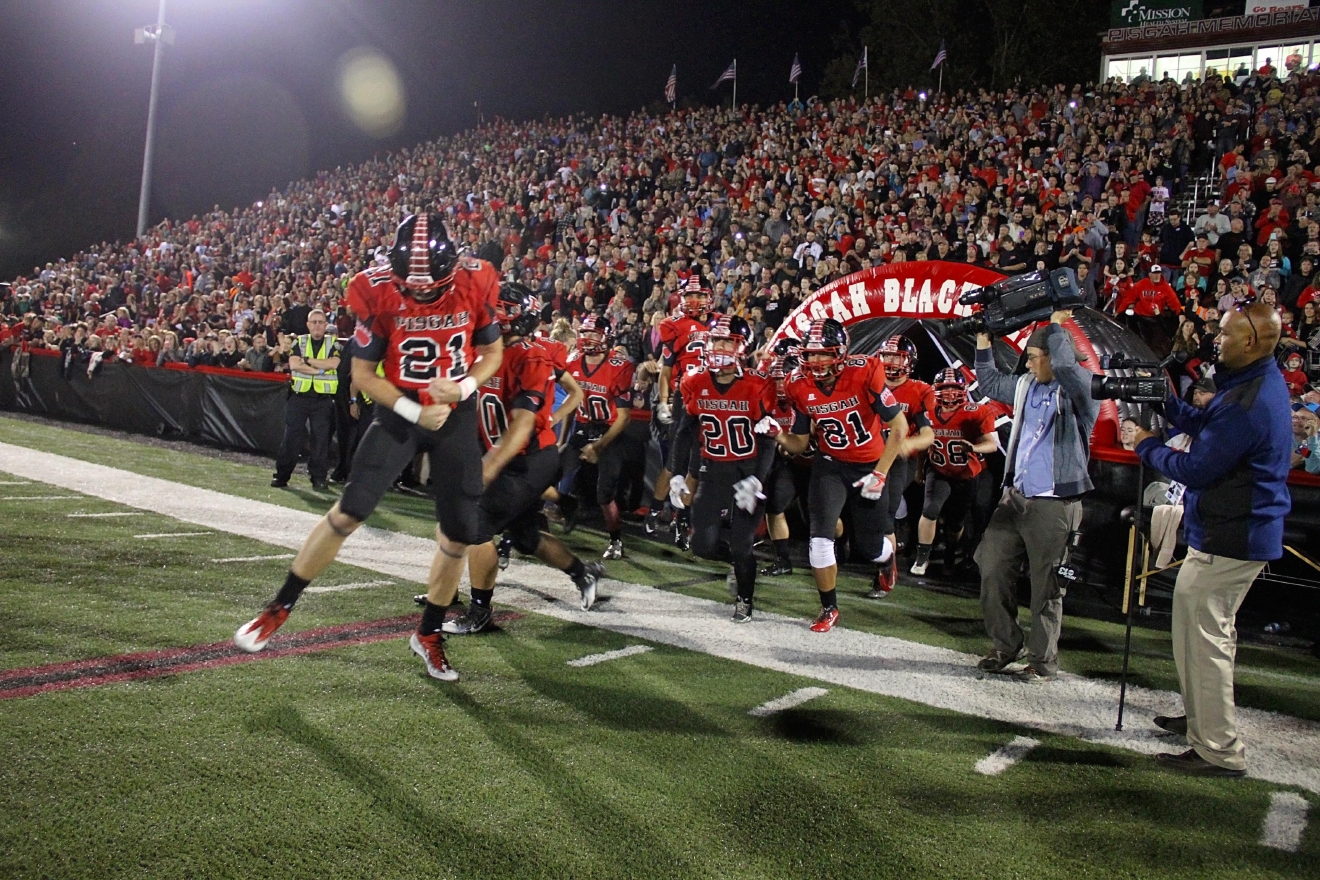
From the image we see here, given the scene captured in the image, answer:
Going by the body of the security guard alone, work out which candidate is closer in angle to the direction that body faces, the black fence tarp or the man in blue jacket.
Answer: the man in blue jacket

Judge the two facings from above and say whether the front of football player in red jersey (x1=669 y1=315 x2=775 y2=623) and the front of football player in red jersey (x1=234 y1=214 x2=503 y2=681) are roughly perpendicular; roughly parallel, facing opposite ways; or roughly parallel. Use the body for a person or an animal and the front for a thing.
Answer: roughly parallel

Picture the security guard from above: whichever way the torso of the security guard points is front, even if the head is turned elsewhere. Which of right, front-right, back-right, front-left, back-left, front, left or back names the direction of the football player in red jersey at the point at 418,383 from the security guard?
front

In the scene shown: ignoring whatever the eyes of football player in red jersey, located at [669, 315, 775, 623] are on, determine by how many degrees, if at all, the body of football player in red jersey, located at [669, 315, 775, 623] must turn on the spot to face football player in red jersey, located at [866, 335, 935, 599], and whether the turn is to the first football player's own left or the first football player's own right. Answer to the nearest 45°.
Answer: approximately 135° to the first football player's own left

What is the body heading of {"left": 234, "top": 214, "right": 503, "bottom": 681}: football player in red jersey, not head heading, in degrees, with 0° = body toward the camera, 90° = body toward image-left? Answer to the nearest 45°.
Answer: approximately 0°

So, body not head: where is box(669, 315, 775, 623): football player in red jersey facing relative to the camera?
toward the camera

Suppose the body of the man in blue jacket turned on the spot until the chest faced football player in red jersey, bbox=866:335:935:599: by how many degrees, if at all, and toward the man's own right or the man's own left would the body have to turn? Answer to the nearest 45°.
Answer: approximately 45° to the man's own right

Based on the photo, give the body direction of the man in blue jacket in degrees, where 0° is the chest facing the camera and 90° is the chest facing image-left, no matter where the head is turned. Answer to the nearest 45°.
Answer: approximately 90°

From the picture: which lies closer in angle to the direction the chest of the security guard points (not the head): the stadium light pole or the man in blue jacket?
the man in blue jacket

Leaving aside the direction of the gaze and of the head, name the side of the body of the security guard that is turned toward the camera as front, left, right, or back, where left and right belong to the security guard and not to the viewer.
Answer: front

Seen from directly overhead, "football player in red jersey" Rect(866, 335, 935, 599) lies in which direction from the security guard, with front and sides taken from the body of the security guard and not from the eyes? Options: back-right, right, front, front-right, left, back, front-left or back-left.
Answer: front-left

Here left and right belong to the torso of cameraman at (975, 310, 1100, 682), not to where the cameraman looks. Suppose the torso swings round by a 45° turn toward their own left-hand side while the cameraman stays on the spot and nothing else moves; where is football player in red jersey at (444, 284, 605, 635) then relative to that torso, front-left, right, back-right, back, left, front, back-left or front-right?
right

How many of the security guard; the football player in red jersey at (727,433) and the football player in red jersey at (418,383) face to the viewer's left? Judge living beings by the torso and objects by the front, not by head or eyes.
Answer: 0

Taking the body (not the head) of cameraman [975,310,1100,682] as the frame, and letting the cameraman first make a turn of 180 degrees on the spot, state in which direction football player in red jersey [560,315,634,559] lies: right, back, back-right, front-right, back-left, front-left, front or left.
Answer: left

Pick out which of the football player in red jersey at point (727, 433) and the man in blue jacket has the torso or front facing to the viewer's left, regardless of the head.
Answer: the man in blue jacket

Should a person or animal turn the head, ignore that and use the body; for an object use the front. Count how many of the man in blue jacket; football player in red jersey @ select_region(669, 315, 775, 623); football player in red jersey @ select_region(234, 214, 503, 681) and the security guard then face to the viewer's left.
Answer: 1

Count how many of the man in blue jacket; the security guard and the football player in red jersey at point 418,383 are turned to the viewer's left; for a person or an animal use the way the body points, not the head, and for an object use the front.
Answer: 1
